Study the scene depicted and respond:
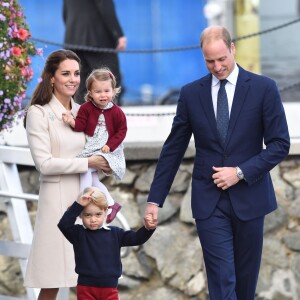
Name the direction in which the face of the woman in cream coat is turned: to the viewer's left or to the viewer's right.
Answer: to the viewer's right

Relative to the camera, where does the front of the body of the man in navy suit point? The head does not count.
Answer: toward the camera

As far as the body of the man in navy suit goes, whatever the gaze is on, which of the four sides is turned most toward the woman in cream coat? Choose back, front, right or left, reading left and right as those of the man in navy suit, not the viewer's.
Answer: right

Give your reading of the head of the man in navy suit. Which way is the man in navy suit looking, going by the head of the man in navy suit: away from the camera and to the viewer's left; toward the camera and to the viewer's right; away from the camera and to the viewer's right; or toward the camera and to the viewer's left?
toward the camera and to the viewer's left

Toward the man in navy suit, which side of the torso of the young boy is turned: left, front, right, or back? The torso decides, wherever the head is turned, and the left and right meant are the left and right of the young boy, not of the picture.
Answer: left

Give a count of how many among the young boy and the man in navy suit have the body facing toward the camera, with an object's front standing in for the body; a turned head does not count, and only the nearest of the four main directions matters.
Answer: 2

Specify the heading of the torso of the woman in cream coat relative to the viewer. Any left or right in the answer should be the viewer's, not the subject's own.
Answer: facing the viewer and to the right of the viewer
